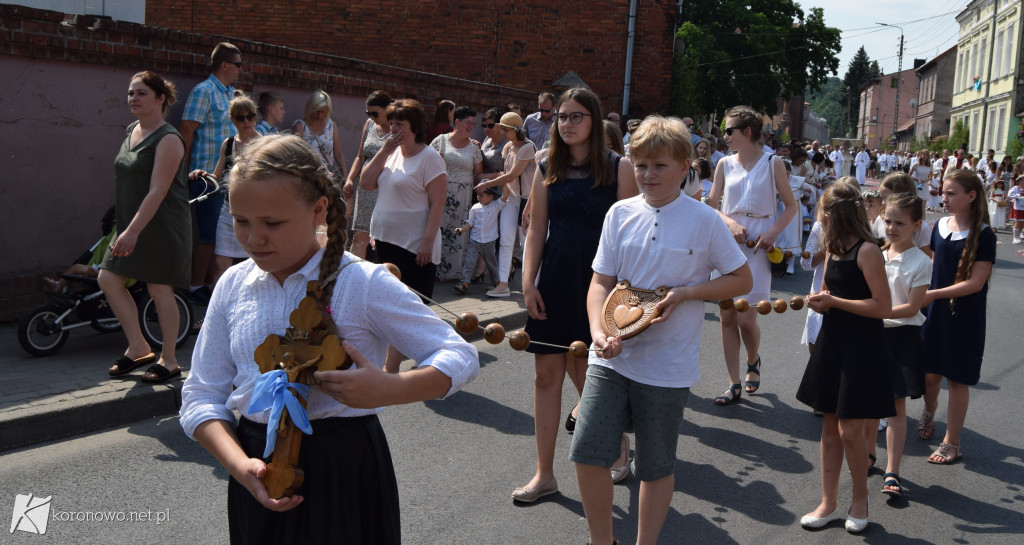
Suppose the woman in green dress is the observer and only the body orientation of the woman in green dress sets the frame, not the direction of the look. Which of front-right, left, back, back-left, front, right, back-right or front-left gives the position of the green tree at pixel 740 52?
back

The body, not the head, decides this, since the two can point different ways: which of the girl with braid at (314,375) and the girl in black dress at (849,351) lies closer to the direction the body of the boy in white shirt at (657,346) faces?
the girl with braid

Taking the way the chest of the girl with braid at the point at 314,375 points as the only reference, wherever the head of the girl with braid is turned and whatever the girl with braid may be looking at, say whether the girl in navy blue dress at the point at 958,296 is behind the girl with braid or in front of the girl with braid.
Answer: behind

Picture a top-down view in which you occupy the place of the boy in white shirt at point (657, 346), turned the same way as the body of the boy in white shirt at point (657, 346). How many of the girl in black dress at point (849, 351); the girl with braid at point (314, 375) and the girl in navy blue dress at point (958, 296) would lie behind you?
2

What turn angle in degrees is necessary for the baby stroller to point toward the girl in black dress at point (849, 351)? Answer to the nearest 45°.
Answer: approximately 135° to its left

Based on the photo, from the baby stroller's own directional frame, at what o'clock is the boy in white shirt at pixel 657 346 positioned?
The boy in white shirt is roughly at 8 o'clock from the baby stroller.

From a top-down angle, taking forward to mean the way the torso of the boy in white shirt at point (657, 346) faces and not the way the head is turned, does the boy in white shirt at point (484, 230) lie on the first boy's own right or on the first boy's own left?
on the first boy's own right

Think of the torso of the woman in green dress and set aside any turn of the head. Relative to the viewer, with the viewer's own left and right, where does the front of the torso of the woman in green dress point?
facing the viewer and to the left of the viewer

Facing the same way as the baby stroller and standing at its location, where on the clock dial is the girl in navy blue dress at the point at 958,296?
The girl in navy blue dress is roughly at 7 o'clock from the baby stroller.

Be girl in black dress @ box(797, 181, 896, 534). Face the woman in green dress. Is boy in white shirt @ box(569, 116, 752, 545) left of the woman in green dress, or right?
left

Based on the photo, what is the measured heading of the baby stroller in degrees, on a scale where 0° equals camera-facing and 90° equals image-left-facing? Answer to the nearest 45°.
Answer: approximately 90°

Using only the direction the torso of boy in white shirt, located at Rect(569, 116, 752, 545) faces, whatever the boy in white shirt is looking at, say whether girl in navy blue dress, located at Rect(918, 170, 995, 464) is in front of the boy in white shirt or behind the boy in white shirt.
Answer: behind

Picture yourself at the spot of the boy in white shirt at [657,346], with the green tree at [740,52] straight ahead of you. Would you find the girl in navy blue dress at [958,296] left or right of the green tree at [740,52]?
right

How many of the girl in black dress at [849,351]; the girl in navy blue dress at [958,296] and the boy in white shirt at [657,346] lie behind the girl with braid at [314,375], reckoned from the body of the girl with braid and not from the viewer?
3
